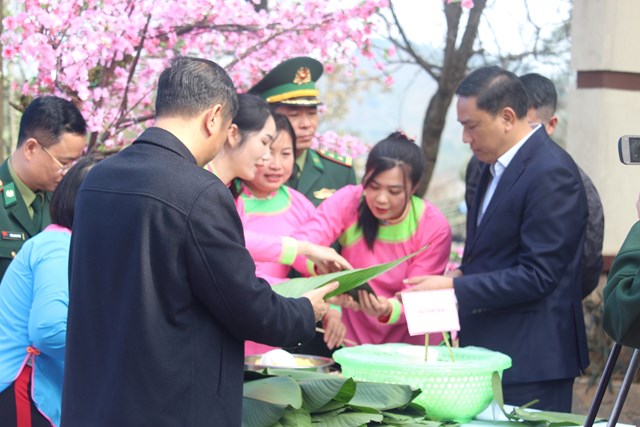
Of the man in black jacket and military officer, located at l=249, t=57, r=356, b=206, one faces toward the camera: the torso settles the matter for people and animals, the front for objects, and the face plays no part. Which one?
the military officer

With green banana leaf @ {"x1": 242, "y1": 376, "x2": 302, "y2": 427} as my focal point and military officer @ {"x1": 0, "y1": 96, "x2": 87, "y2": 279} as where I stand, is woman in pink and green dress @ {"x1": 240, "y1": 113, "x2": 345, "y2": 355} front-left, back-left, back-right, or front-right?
front-left

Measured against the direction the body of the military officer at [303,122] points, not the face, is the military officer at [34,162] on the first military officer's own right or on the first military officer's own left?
on the first military officer's own right

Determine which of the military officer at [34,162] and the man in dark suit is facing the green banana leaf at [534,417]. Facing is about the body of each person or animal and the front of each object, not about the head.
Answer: the military officer

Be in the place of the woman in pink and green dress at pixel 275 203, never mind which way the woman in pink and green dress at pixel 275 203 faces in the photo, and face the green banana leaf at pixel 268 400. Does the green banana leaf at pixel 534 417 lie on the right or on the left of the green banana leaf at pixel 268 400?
left

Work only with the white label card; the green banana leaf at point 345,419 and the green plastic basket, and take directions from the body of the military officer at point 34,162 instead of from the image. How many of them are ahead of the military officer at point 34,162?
3

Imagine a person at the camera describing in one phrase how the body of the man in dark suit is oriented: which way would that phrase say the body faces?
to the viewer's left

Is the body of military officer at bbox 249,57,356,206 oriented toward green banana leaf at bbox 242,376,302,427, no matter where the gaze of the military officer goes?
yes

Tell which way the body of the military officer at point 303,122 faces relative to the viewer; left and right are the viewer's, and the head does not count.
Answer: facing the viewer

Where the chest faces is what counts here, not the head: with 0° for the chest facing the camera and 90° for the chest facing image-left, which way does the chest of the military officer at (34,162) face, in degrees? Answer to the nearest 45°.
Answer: approximately 315°

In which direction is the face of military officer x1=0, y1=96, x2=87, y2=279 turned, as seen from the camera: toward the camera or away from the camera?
toward the camera

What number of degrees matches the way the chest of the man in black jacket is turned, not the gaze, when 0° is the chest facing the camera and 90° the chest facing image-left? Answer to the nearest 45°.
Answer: approximately 225°

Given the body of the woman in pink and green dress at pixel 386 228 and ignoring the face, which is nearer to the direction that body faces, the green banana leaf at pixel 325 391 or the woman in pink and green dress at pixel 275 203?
the green banana leaf

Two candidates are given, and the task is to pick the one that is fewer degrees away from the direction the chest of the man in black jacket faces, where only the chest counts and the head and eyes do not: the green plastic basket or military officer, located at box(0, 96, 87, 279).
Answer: the green plastic basket

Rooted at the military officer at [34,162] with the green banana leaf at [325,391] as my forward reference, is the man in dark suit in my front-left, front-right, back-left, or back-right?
front-left
